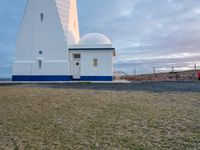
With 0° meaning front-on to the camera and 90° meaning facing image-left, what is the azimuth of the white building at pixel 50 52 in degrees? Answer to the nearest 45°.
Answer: approximately 0°
